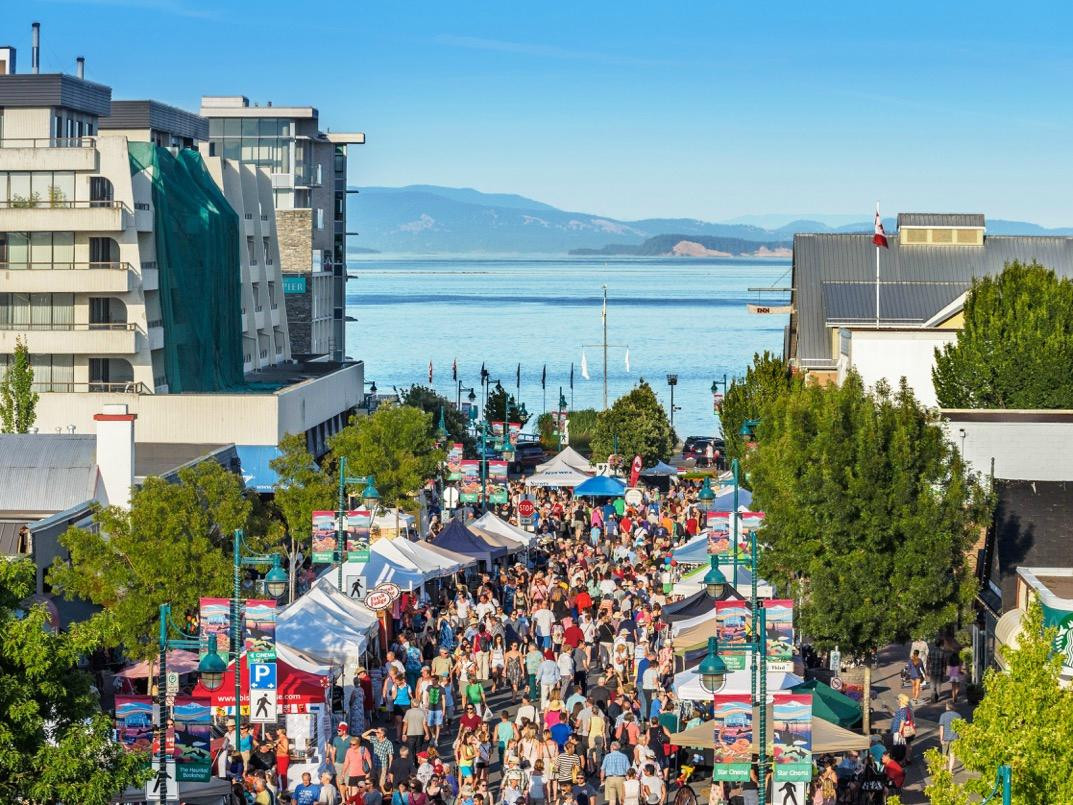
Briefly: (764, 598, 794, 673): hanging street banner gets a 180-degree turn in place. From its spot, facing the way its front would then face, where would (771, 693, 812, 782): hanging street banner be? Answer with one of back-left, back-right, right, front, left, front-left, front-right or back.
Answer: back

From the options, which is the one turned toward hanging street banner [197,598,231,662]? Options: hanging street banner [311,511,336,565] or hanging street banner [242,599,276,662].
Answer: hanging street banner [311,511,336,565]

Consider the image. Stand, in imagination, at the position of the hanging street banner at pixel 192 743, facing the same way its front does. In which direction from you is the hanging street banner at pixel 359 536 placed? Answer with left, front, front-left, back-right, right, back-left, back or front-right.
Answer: back

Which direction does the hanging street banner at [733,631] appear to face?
toward the camera

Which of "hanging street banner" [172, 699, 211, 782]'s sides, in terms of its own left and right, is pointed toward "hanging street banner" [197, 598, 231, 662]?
back

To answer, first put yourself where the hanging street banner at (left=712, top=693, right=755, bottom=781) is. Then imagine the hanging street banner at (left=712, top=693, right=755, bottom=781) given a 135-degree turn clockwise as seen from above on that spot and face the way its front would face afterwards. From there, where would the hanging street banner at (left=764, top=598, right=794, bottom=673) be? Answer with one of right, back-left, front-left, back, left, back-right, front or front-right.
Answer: front-right

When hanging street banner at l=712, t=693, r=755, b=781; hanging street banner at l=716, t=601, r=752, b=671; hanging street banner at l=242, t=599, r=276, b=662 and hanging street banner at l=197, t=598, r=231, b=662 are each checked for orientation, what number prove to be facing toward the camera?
4

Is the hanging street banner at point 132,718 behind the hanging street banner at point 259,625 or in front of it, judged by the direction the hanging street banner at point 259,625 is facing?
in front

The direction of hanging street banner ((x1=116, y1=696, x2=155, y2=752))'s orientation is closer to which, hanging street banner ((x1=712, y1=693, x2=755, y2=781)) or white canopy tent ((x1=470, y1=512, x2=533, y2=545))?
the hanging street banner

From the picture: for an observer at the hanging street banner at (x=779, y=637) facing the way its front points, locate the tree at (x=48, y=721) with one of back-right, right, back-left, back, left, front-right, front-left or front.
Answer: front-right

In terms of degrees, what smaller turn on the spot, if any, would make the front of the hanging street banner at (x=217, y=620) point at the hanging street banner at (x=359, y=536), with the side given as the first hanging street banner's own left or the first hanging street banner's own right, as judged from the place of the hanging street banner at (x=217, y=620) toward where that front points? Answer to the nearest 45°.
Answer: approximately 180°

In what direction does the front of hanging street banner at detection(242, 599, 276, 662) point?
toward the camera

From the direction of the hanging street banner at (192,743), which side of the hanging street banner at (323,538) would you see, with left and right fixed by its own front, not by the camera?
front

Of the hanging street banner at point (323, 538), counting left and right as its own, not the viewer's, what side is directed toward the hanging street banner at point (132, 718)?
front

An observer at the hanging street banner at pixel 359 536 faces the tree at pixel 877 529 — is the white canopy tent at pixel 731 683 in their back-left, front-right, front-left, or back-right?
front-right
